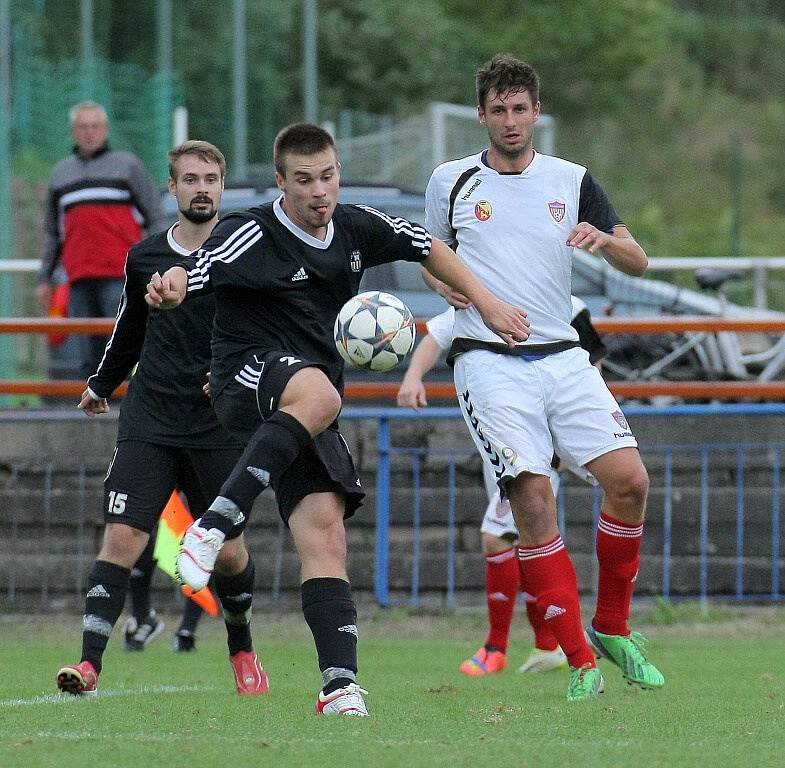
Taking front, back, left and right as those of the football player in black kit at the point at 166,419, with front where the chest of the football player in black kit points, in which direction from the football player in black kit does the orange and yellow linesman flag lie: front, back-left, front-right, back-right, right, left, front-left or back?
back

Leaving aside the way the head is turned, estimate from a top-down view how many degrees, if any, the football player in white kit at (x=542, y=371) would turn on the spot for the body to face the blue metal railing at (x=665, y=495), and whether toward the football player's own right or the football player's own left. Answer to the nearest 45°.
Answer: approximately 180°

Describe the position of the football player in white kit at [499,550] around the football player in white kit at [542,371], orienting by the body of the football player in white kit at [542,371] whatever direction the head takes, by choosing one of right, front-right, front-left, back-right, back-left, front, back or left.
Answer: back

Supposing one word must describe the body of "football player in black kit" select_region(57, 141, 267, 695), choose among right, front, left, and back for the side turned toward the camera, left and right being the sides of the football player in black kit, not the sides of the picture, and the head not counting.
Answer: front

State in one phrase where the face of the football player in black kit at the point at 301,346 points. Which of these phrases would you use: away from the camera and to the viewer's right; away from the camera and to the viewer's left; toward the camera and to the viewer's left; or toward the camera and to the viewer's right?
toward the camera and to the viewer's right

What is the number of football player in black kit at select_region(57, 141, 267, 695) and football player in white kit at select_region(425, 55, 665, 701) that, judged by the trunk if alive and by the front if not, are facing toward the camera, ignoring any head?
2

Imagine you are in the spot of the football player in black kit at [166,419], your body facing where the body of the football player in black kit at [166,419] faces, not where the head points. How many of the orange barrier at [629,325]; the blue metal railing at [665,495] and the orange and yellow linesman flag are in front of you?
0

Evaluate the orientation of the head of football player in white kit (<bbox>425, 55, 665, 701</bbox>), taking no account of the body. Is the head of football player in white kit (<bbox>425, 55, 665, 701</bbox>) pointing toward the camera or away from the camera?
toward the camera

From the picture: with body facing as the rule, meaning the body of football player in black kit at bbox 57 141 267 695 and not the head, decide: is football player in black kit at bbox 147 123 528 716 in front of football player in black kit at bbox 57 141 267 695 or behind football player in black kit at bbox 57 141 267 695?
in front

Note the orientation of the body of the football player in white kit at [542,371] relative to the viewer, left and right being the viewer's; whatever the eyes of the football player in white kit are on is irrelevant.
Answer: facing the viewer

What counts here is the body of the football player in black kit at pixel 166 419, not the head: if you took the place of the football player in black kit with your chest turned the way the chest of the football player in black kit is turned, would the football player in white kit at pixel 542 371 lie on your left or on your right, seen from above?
on your left

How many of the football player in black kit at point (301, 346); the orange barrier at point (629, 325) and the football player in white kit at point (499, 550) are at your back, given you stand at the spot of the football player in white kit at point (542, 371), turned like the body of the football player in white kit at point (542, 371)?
2

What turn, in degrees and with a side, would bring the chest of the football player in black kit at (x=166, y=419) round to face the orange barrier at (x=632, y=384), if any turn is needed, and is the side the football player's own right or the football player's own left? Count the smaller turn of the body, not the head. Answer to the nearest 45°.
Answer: approximately 135° to the football player's own left

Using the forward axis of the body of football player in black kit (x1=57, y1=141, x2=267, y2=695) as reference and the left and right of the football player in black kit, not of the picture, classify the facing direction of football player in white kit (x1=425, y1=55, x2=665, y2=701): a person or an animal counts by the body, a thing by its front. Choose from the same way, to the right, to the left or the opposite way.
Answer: the same way

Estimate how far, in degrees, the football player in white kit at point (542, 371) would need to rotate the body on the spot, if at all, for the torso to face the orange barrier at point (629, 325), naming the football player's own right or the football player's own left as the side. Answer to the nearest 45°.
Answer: approximately 180°

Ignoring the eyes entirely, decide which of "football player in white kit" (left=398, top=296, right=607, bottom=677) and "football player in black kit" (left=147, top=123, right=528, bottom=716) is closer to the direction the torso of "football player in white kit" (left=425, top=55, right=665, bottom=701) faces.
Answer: the football player in black kit
